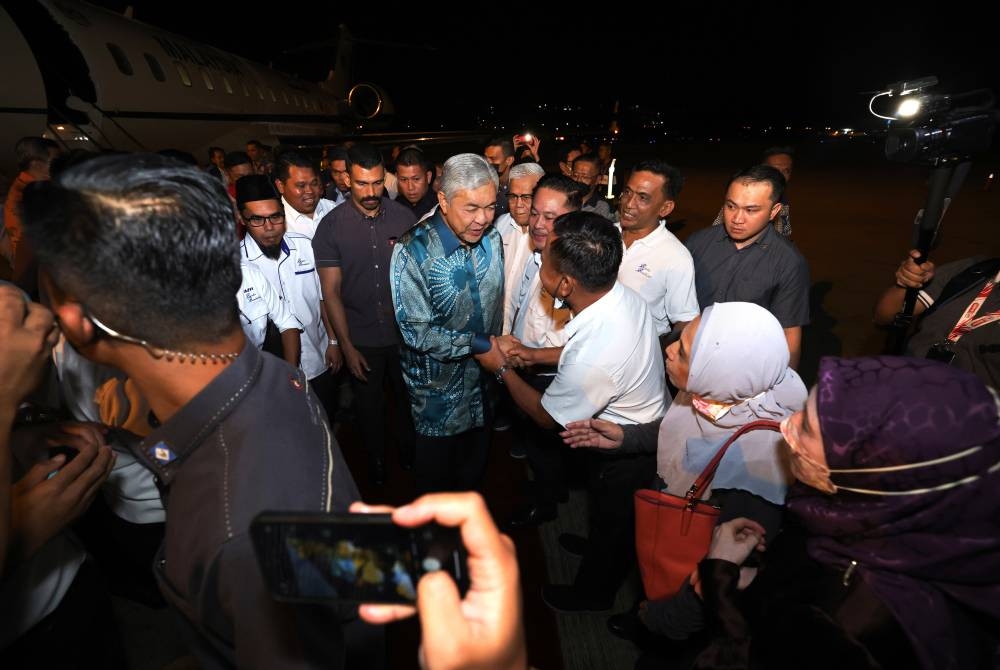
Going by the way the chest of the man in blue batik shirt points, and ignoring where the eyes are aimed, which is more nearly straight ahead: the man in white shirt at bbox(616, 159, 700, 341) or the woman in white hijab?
the woman in white hijab

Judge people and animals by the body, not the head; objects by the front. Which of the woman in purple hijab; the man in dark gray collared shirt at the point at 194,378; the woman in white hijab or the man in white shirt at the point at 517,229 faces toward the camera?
the man in white shirt

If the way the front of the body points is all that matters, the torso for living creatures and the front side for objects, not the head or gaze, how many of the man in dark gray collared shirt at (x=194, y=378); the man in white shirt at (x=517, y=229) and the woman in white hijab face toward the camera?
1

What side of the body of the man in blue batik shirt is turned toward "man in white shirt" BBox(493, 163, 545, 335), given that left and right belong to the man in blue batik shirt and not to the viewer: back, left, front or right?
left

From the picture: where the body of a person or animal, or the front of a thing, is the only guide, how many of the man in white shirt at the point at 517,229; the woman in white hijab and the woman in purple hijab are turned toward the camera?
1

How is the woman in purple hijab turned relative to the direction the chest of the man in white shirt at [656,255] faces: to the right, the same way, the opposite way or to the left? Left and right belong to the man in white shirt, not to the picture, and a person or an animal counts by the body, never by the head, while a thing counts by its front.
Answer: to the right

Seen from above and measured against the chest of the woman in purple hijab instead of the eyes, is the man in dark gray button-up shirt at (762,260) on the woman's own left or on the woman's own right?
on the woman's own right

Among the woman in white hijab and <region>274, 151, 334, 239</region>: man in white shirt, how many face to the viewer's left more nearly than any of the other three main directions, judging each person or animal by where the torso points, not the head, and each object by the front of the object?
1

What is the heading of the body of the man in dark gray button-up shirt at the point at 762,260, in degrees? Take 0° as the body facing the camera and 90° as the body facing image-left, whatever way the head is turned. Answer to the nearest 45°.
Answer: approximately 45°

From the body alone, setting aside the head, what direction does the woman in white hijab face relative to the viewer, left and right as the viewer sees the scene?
facing to the left of the viewer

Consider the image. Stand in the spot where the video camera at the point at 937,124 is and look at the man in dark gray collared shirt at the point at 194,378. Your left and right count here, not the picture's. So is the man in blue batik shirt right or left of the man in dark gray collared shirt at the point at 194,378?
right

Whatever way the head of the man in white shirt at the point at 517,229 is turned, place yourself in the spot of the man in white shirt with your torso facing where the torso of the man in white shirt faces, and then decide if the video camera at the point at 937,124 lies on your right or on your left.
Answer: on your left

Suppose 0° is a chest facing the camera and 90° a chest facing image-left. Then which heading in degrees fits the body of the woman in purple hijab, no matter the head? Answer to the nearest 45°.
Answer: approximately 90°

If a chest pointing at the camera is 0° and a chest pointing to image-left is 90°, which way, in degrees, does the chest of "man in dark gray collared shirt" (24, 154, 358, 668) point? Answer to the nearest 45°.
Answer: approximately 135°
